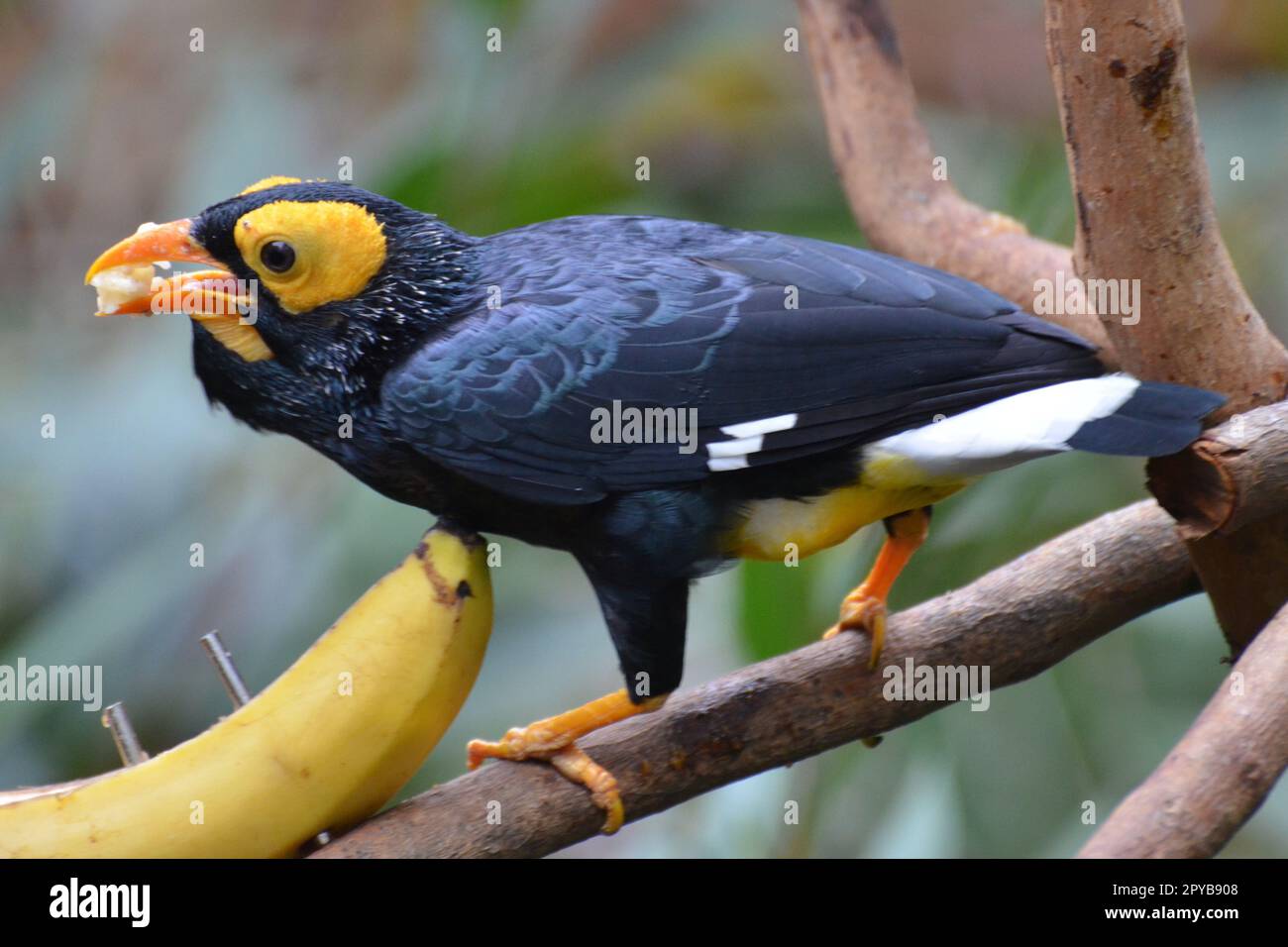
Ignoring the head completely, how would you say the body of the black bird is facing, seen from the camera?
to the viewer's left

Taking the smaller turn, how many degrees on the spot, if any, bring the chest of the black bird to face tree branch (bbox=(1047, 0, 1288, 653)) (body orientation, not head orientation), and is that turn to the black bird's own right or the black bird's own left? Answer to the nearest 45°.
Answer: approximately 180°

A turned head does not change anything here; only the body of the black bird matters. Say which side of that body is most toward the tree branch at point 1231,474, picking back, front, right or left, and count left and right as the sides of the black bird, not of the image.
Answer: back

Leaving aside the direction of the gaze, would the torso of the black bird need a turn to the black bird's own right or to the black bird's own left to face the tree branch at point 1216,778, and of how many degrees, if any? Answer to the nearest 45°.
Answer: approximately 135° to the black bird's own left

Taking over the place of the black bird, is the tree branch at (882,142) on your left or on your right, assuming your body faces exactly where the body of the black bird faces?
on your right
